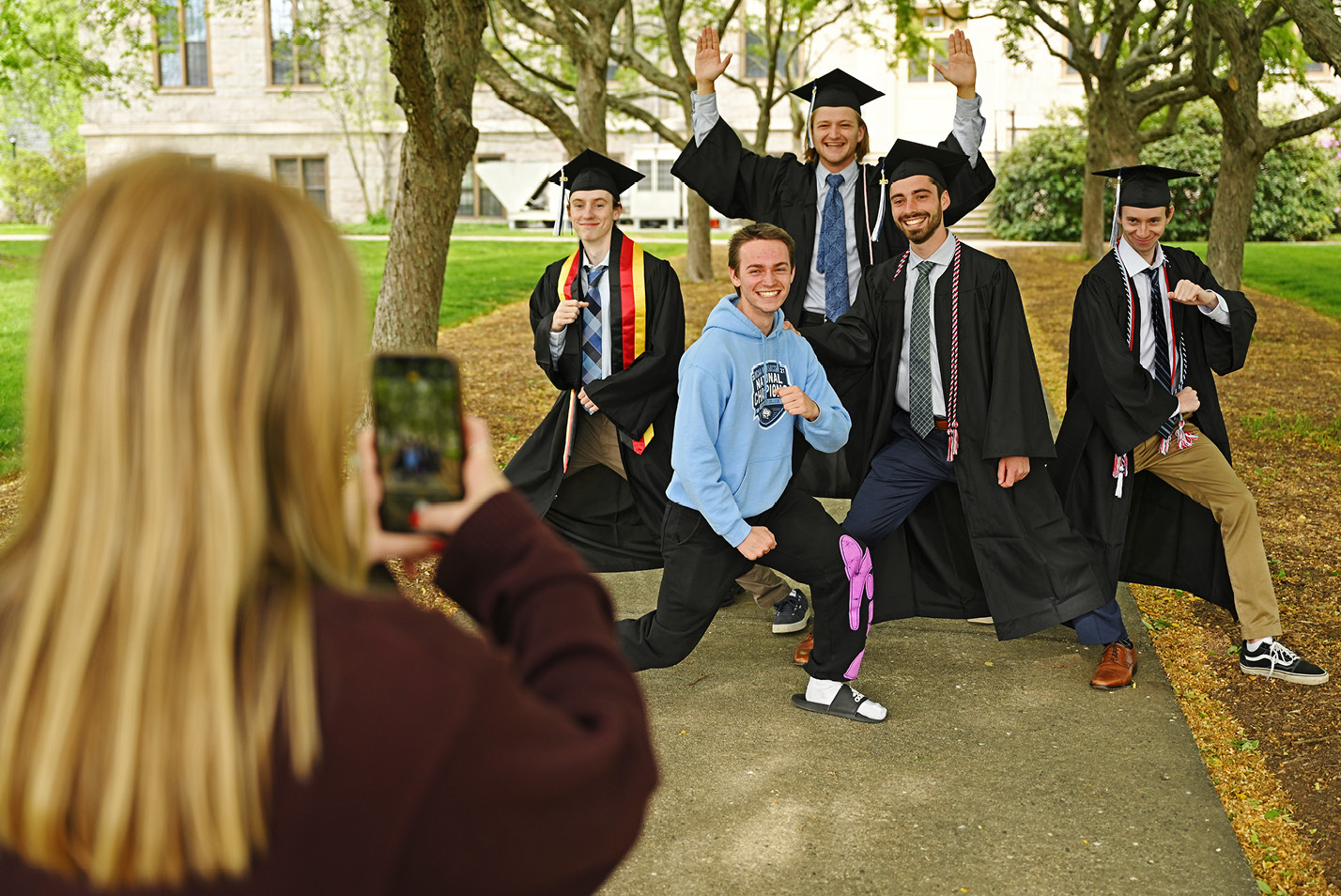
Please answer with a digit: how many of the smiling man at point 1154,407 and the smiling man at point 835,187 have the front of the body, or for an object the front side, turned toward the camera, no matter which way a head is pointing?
2

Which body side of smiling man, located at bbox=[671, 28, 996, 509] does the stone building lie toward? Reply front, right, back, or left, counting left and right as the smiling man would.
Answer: back

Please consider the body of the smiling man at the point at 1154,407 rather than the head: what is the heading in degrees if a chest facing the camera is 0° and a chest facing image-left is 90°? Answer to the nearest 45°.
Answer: approximately 0°

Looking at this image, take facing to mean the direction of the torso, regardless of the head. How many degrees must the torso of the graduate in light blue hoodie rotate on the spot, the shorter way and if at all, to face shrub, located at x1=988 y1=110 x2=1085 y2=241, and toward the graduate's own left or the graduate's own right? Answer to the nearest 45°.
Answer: approximately 135° to the graduate's own left

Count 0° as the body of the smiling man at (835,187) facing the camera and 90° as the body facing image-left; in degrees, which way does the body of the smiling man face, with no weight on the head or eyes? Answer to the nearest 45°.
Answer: approximately 0°

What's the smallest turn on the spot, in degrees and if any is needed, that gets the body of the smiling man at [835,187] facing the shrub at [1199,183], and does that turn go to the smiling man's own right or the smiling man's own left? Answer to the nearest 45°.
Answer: approximately 180°

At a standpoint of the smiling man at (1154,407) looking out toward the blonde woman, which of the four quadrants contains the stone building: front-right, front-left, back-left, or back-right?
back-right

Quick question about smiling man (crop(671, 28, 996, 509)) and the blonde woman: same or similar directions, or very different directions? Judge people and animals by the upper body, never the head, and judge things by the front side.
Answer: very different directions
